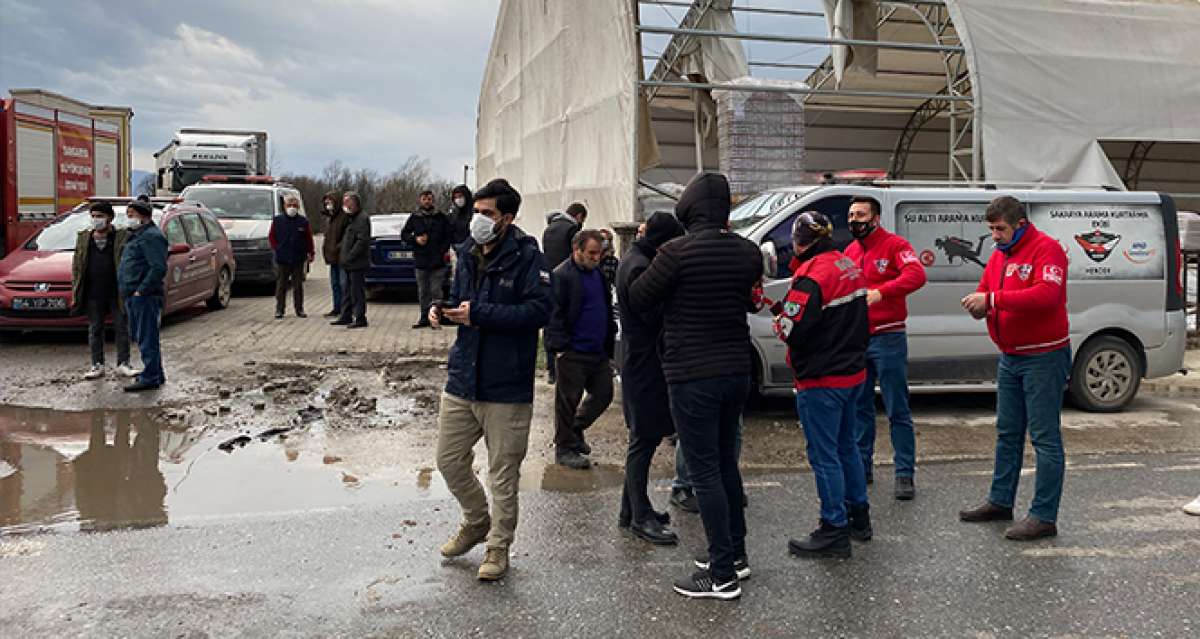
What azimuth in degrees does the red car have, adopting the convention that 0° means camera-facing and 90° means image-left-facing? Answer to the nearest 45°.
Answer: approximately 45°

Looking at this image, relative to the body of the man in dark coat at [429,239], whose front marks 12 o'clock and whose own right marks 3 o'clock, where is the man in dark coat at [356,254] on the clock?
the man in dark coat at [356,254] is roughly at 4 o'clock from the man in dark coat at [429,239].

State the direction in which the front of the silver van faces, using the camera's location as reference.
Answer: facing to the left of the viewer

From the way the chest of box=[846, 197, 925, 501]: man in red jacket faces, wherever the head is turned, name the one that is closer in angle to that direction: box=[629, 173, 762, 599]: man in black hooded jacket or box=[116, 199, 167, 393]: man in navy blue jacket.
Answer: the man in black hooded jacket

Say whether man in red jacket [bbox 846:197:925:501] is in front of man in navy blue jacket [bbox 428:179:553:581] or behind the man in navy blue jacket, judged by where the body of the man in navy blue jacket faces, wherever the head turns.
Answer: behind

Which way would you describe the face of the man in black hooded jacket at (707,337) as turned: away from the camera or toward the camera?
away from the camera

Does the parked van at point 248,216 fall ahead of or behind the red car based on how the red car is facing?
behind

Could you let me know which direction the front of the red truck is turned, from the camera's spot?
facing the viewer and to the left of the viewer

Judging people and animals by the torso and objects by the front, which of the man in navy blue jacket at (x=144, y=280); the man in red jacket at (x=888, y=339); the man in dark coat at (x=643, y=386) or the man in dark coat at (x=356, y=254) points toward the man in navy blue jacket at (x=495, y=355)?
the man in red jacket
